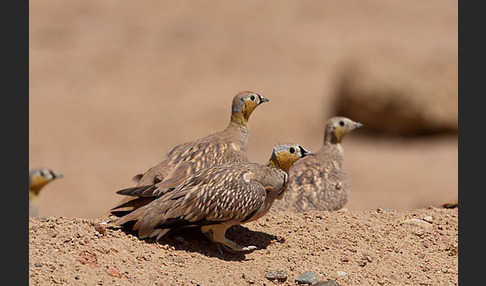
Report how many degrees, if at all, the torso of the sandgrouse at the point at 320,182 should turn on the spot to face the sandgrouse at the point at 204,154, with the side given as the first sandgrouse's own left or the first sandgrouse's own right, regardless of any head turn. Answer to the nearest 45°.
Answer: approximately 135° to the first sandgrouse's own right

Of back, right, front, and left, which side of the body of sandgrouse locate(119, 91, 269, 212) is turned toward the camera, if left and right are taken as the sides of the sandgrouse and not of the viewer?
right

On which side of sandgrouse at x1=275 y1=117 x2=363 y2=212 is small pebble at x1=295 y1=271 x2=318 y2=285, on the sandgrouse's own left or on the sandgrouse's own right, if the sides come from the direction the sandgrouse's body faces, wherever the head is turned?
on the sandgrouse's own right

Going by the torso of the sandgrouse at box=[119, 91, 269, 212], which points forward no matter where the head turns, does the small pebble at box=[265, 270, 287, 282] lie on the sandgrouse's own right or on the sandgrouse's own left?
on the sandgrouse's own right

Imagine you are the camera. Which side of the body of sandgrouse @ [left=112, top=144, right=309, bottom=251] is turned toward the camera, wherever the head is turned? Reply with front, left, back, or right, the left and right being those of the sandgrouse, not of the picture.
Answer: right

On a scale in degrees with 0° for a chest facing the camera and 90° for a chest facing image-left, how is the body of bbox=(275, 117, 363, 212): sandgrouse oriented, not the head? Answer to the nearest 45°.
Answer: approximately 270°

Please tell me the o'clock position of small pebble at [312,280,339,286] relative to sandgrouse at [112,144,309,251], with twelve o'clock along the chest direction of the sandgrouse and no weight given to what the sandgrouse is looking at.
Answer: The small pebble is roughly at 1 o'clock from the sandgrouse.

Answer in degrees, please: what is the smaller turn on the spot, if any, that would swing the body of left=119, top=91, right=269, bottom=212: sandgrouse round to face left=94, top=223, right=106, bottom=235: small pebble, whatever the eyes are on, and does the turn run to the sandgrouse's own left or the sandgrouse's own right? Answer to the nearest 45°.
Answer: approximately 135° to the sandgrouse's own right

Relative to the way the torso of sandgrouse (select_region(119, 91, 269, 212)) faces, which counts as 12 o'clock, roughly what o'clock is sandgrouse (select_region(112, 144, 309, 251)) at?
sandgrouse (select_region(112, 144, 309, 251)) is roughly at 3 o'clock from sandgrouse (select_region(119, 91, 269, 212)).
